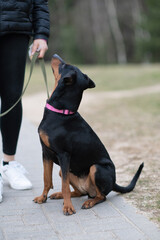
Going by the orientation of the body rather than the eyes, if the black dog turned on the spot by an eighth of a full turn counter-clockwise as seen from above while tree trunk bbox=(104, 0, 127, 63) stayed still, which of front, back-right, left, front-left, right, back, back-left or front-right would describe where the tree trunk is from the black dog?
back

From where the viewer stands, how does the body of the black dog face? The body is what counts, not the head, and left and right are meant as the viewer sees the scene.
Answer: facing the viewer and to the left of the viewer
